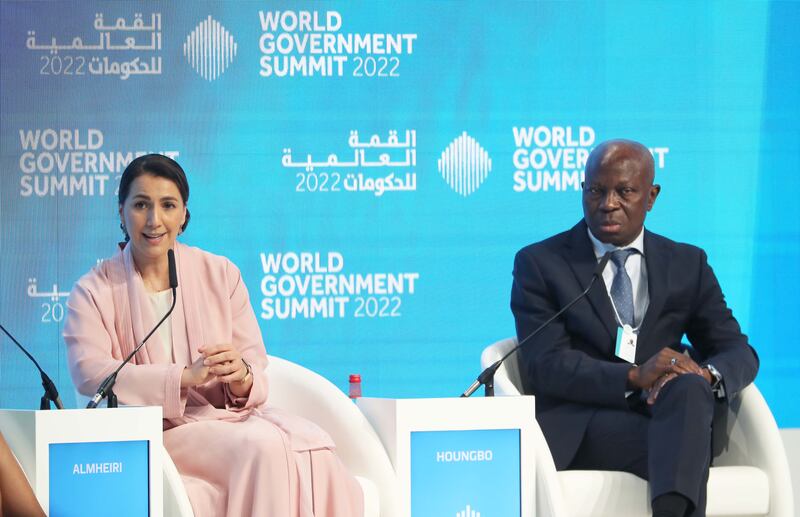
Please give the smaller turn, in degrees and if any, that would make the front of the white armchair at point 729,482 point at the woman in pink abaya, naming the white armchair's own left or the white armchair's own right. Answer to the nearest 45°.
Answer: approximately 90° to the white armchair's own right

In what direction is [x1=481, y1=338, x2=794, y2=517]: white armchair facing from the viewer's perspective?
toward the camera

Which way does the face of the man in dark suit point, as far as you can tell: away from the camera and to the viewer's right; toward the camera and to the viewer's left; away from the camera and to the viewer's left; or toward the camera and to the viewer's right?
toward the camera and to the viewer's left
